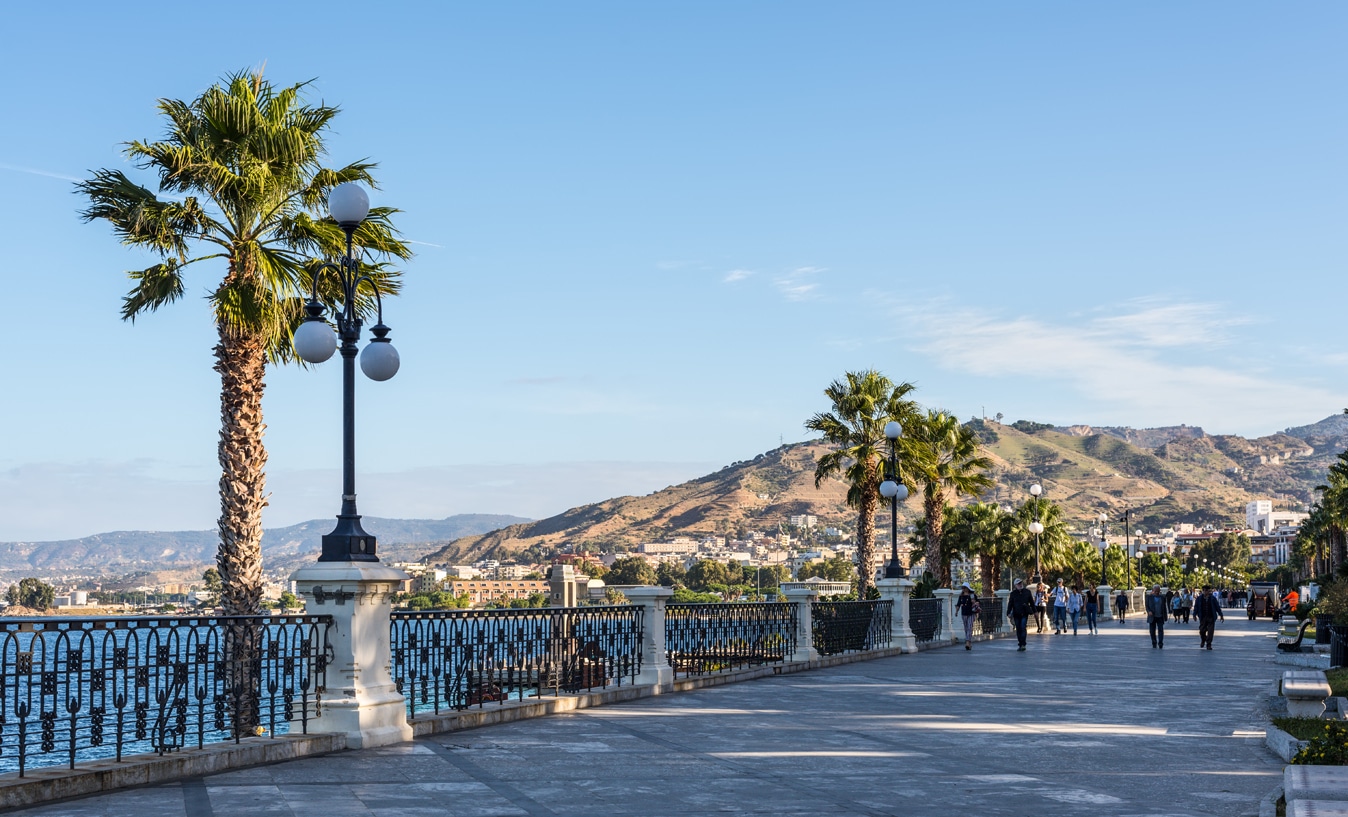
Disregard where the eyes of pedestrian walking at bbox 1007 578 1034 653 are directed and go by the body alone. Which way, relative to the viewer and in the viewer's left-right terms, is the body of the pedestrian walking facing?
facing the viewer

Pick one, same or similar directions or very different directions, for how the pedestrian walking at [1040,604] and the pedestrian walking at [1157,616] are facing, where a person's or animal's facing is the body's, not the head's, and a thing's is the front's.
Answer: same or similar directions

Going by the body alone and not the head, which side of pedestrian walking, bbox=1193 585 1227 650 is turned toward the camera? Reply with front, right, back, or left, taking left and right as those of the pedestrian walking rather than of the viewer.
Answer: front

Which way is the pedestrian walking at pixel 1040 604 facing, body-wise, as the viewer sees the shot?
toward the camera

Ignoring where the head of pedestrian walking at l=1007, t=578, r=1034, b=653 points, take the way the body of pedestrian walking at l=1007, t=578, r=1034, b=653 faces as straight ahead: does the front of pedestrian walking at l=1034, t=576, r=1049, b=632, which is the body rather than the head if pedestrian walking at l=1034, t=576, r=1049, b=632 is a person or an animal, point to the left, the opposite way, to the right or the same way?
the same way

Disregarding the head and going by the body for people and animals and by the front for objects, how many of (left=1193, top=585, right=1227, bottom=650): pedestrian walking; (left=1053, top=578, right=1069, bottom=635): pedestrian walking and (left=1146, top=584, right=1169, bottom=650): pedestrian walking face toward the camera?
3

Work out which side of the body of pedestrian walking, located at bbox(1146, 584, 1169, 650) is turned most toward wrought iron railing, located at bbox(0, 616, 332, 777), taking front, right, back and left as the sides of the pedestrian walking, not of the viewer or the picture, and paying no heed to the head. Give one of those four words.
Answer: front

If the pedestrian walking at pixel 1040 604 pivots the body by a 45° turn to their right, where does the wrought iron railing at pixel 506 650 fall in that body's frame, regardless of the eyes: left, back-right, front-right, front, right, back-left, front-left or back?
front-left

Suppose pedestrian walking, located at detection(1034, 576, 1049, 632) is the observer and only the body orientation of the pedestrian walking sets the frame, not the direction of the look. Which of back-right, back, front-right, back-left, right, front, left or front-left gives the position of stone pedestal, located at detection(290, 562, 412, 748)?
front
